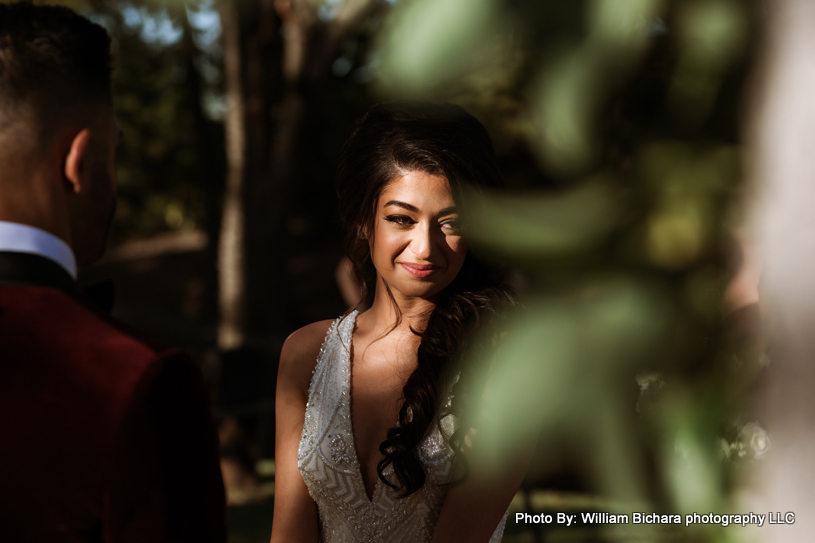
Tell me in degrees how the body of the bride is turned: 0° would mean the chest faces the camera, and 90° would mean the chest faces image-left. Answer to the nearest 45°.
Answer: approximately 0°

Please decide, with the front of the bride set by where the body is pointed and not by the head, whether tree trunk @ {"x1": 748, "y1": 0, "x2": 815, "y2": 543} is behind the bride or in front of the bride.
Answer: in front
